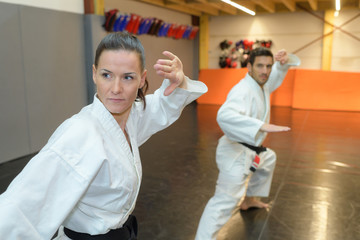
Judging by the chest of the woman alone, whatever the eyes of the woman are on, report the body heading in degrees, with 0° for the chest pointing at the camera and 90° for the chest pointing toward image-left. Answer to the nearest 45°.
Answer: approximately 315°

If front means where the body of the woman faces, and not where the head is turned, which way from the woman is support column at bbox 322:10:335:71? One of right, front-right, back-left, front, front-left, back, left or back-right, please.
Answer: left

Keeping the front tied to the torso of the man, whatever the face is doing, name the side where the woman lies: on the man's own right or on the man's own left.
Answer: on the man's own right

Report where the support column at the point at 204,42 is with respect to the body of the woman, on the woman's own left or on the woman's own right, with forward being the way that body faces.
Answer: on the woman's own left

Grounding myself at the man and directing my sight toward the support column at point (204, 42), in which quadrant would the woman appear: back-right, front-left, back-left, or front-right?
back-left

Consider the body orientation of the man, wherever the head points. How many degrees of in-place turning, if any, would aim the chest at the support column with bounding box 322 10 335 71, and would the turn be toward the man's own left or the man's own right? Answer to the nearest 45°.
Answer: approximately 135° to the man's own left

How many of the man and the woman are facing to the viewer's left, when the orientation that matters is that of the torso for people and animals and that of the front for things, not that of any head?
0

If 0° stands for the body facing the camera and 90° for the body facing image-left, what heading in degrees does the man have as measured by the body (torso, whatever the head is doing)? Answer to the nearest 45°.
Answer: approximately 315°
